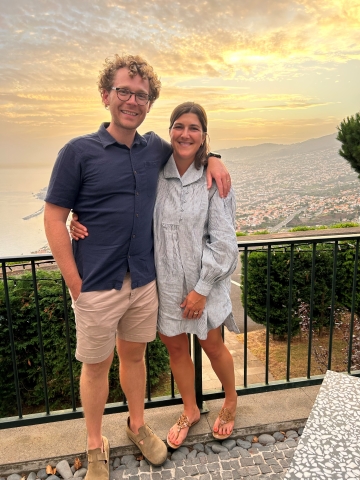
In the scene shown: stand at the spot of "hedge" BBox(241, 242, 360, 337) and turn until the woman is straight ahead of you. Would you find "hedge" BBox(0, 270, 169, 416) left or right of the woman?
right

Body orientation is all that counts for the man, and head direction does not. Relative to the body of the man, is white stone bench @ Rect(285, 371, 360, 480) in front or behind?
in front

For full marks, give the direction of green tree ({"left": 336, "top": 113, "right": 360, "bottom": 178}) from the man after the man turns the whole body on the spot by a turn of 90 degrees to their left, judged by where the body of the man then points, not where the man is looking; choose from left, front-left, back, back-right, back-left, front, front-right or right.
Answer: front

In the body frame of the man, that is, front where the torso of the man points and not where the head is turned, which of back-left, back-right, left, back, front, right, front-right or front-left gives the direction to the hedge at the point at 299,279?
left

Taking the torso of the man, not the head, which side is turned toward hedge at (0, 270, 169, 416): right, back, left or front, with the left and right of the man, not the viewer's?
back

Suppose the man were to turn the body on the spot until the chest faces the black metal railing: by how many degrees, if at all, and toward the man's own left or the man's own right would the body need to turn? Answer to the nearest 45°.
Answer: approximately 180°
